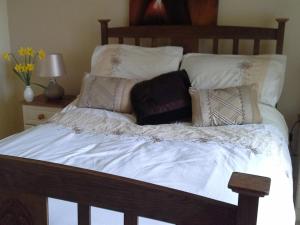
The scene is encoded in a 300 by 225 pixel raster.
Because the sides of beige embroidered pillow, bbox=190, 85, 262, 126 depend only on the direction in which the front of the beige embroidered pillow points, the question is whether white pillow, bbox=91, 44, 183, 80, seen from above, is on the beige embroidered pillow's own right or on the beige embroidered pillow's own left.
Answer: on the beige embroidered pillow's own right

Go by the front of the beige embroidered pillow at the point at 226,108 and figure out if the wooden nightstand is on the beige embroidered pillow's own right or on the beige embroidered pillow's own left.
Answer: on the beige embroidered pillow's own right

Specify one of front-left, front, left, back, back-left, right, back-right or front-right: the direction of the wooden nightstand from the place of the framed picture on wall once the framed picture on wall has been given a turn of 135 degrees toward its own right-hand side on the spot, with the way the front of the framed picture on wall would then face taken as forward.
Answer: front-left

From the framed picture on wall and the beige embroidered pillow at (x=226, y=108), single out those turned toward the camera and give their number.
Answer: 2

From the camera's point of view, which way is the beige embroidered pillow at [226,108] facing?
toward the camera

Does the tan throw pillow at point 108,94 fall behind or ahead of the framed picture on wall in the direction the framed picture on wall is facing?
ahead

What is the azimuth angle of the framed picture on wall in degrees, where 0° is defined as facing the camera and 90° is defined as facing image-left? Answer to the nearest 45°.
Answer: approximately 0°

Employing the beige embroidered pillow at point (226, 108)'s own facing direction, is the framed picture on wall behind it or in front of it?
behind

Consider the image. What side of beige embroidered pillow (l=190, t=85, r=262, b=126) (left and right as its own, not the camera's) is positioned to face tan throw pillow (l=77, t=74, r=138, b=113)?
right

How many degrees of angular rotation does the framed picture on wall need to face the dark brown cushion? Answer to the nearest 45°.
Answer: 0° — it already faces it
